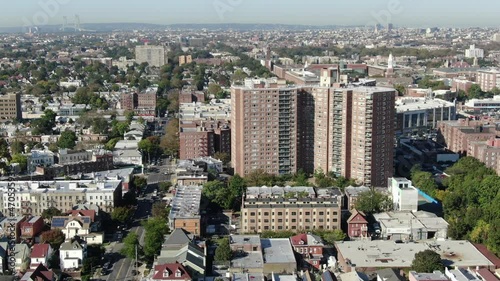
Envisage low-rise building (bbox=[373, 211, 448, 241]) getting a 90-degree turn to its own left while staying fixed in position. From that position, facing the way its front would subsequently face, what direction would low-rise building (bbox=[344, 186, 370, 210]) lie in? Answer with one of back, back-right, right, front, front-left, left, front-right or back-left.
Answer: back-left

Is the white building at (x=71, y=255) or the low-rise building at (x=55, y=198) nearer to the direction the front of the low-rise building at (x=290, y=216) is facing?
the white building

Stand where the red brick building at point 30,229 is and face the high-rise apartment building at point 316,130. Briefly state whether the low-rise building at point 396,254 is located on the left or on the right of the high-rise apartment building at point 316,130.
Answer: right

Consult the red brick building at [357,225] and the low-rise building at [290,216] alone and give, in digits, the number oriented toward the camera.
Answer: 2

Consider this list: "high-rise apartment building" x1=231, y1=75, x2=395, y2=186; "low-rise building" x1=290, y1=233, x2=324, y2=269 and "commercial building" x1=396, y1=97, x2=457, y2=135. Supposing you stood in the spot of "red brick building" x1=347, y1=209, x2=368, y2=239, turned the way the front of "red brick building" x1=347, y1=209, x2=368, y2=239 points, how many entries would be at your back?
2

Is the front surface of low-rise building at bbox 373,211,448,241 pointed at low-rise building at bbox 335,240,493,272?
yes

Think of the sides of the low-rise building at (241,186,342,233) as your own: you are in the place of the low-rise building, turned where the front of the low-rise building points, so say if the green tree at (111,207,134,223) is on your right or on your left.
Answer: on your right

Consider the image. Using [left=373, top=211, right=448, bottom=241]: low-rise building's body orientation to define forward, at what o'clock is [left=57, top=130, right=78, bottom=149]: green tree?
The green tree is roughly at 4 o'clock from the low-rise building.

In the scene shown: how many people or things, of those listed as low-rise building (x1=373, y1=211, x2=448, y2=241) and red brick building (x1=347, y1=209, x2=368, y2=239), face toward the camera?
2
